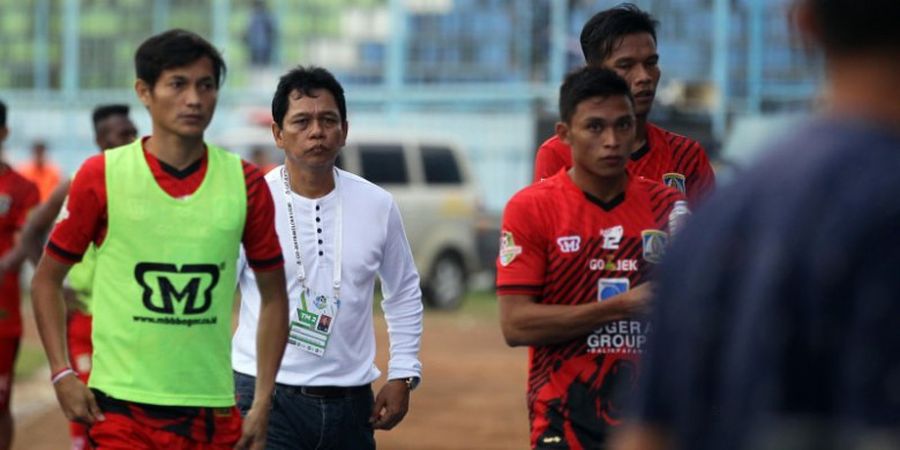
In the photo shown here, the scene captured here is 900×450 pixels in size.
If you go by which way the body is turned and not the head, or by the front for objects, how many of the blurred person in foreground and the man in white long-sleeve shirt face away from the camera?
1

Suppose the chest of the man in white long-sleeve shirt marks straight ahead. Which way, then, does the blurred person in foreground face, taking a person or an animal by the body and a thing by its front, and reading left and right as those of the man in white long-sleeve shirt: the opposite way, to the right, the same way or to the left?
the opposite way

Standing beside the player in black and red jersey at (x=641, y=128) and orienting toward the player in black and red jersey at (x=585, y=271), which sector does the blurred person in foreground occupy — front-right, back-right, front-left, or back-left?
front-left

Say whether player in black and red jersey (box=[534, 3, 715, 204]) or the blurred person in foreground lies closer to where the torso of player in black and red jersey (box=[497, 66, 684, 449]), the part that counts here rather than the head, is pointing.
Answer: the blurred person in foreground

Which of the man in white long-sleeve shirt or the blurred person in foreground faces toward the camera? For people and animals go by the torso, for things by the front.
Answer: the man in white long-sleeve shirt

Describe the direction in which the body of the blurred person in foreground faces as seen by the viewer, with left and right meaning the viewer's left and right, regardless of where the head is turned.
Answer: facing away from the viewer

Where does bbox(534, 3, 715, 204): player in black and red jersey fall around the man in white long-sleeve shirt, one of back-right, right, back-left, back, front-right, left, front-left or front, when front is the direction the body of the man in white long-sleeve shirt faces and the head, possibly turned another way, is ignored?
left

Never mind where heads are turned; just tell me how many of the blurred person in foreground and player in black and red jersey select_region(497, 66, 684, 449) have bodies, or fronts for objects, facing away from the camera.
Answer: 1

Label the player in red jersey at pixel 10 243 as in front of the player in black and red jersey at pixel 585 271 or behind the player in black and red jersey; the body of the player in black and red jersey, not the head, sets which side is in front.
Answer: behind

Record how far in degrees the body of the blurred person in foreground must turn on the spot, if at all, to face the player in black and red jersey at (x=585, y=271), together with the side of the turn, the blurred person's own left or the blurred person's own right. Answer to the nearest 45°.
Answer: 0° — they already face them

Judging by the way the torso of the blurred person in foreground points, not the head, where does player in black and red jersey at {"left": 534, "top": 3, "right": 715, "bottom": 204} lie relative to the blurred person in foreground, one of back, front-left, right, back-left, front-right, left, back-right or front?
front

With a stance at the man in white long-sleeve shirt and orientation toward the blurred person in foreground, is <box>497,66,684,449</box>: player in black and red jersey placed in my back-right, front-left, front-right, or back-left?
front-left

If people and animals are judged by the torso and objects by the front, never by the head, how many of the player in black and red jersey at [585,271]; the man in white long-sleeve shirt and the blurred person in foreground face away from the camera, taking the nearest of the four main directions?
1

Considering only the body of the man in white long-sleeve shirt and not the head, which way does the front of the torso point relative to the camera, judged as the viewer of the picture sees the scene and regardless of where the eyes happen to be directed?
toward the camera

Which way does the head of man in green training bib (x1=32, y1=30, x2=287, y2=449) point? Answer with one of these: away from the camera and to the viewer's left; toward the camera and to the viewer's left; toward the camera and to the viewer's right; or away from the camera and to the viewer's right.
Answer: toward the camera and to the viewer's right
